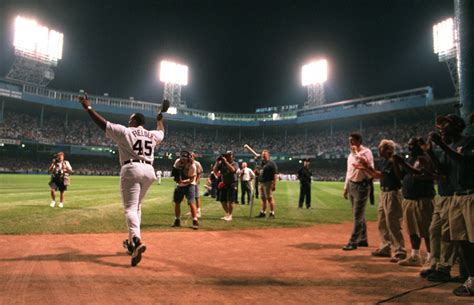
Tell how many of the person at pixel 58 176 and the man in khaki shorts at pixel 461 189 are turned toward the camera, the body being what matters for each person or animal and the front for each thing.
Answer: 1

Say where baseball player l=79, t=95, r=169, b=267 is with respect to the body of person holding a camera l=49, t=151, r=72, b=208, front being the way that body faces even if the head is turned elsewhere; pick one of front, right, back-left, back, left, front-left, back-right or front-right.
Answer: front

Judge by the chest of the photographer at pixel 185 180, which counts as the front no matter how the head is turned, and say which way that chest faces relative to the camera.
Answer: toward the camera

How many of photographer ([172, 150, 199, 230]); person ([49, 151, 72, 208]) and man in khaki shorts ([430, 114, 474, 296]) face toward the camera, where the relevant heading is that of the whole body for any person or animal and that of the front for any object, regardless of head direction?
2

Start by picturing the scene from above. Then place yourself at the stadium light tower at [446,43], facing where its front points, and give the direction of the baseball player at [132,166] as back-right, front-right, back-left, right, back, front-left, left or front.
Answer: front-left

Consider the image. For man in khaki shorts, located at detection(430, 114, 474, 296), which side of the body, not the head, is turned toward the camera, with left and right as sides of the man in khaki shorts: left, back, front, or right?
left

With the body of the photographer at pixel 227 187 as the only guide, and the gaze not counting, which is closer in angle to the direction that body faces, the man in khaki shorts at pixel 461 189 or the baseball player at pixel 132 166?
the baseball player

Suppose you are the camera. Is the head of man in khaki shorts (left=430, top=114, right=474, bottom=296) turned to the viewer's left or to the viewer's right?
to the viewer's left

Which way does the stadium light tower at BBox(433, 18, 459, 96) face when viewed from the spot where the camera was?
facing the viewer and to the left of the viewer

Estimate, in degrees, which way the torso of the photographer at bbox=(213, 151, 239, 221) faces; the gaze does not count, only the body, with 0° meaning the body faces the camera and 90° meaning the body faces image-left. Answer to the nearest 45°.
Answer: approximately 45°

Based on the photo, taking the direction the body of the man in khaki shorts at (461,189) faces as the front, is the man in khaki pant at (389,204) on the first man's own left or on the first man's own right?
on the first man's own right

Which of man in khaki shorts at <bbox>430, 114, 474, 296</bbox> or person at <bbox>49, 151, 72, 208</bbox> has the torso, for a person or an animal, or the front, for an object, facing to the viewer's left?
the man in khaki shorts

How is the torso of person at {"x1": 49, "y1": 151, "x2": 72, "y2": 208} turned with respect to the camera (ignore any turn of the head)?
toward the camera

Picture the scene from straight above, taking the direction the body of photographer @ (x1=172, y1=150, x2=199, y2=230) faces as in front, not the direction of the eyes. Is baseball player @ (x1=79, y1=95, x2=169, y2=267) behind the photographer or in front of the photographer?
in front
